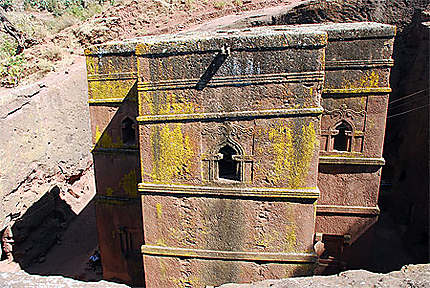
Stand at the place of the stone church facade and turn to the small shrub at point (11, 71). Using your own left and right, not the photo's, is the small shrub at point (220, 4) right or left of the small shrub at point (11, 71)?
right

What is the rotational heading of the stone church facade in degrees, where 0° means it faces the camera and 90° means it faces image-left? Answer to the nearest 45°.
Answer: approximately 0°

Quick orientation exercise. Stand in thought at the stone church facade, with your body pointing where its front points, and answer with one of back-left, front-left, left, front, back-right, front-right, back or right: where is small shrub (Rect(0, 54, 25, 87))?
back-right

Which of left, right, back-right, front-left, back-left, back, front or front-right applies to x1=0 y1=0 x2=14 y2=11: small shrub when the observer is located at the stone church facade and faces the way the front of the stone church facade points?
back-right

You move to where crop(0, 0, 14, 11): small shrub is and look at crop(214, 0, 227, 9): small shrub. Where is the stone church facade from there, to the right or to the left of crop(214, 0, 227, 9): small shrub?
right

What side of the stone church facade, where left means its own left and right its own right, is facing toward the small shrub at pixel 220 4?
back
